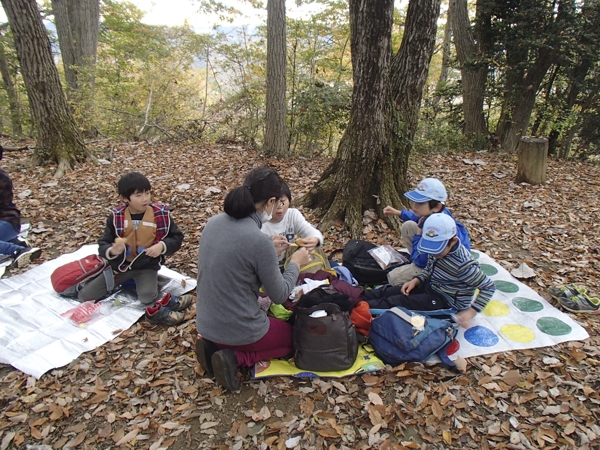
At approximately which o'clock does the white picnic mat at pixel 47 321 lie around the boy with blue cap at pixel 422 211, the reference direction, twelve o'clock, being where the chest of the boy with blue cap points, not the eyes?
The white picnic mat is roughly at 11 o'clock from the boy with blue cap.

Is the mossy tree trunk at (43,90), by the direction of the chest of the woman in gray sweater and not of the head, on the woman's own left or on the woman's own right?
on the woman's own left

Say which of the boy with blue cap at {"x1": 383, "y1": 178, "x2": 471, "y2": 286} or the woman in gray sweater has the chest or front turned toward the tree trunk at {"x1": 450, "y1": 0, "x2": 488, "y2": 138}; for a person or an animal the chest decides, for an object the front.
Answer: the woman in gray sweater

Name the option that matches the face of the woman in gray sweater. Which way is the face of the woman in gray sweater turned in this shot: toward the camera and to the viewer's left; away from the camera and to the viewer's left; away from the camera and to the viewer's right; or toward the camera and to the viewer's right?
away from the camera and to the viewer's right

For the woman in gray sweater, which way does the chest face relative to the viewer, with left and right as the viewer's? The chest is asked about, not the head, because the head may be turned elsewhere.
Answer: facing away from the viewer and to the right of the viewer

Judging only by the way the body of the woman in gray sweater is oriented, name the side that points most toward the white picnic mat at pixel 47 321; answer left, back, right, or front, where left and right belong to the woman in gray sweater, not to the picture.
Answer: left

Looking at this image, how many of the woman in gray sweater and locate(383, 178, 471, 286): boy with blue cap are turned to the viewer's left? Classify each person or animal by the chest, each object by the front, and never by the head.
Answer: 1

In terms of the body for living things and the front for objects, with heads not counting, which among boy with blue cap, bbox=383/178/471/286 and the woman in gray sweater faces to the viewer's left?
the boy with blue cap

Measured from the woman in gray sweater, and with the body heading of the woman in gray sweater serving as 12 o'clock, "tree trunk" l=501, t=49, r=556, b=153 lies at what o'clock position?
The tree trunk is roughly at 12 o'clock from the woman in gray sweater.

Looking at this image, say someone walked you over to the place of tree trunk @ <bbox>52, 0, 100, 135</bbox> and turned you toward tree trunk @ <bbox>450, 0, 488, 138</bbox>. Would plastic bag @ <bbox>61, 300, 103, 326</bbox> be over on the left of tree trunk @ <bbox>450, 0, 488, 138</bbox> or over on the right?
right

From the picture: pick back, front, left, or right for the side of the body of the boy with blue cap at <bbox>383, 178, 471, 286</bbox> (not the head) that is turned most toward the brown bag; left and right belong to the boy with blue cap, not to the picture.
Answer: left

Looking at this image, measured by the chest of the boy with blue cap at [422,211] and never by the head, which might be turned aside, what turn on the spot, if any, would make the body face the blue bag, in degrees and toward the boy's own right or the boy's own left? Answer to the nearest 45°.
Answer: approximately 90° to the boy's own left

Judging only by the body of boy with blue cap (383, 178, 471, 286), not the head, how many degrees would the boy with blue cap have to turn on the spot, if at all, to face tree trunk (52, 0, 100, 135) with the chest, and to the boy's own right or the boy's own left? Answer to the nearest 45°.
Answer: approximately 45° to the boy's own right

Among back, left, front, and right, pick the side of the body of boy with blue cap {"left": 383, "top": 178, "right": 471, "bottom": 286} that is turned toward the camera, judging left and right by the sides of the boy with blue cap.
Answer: left

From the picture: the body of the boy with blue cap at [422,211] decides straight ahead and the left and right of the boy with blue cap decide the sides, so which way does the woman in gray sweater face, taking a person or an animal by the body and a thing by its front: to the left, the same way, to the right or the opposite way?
to the right
